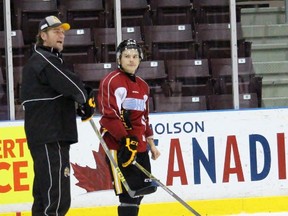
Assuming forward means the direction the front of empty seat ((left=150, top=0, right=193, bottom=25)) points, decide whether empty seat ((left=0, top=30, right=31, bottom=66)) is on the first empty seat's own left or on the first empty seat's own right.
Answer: on the first empty seat's own right

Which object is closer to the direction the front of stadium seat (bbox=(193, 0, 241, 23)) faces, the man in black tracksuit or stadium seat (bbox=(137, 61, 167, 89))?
the man in black tracksuit

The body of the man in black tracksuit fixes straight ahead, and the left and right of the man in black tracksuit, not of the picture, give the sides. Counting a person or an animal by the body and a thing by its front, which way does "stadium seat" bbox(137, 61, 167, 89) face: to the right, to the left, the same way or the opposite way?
to the right

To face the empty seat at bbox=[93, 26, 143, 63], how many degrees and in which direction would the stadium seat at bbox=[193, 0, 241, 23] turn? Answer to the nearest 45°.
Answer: approximately 90° to its right

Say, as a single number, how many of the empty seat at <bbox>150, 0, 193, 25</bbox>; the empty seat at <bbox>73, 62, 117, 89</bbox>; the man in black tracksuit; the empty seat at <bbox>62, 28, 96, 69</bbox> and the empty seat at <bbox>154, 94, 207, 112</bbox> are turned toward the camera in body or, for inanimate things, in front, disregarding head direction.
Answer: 4

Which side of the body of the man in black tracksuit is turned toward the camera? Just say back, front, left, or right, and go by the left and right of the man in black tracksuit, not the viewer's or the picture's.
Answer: right

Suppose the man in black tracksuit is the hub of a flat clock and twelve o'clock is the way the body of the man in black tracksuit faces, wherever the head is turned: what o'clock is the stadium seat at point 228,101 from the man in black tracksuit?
The stadium seat is roughly at 10 o'clock from the man in black tracksuit.

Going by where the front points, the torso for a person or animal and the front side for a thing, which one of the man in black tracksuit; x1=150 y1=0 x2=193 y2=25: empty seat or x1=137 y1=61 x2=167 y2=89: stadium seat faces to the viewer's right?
the man in black tracksuit

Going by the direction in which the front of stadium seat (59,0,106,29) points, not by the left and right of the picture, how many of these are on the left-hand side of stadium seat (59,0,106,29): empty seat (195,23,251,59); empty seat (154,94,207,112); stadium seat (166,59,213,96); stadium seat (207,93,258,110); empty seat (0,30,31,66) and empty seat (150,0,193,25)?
5

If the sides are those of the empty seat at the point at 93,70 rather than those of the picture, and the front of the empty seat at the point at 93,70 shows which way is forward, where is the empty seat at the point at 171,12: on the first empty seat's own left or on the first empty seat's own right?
on the first empty seat's own left
